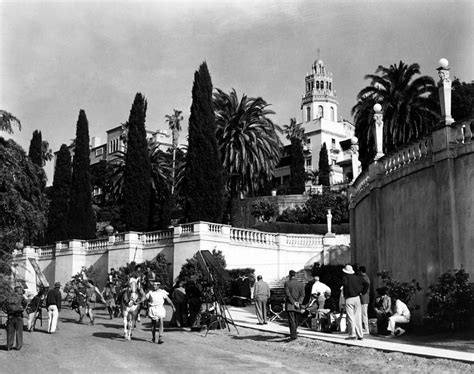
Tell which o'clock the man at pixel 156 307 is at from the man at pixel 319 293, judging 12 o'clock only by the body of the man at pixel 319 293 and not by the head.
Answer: the man at pixel 156 307 is roughly at 12 o'clock from the man at pixel 319 293.

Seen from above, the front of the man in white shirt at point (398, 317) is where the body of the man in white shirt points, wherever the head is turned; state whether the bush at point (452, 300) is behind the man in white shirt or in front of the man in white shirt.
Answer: behind

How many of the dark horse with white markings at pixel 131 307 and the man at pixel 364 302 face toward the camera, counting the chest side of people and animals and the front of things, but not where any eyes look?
1

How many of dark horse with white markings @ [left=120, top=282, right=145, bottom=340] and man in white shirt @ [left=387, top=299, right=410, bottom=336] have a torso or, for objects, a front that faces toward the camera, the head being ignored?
1

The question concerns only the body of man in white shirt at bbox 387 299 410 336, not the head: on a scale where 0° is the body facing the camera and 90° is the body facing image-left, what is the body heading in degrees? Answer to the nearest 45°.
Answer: approximately 90°

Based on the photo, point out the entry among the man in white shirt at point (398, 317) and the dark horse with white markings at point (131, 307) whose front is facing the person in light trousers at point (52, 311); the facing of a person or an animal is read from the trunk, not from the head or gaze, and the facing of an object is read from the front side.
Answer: the man in white shirt

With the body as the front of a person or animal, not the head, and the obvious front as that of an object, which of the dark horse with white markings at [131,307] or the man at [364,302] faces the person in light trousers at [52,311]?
the man

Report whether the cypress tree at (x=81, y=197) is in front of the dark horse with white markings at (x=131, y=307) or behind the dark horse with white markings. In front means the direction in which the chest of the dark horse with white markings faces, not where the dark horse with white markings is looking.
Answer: behind

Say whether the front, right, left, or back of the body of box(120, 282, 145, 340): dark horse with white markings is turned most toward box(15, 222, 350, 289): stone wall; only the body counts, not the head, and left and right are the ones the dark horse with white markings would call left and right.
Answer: back

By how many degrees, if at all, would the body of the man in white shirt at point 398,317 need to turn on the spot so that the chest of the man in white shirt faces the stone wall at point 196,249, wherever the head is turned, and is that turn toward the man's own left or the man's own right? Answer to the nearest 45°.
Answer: approximately 45° to the man's own right
